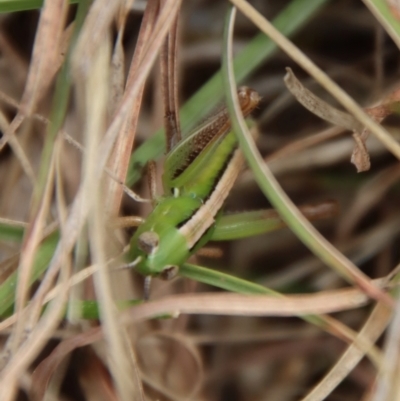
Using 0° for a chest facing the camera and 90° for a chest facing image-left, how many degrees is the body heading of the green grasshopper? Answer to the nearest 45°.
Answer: approximately 45°
